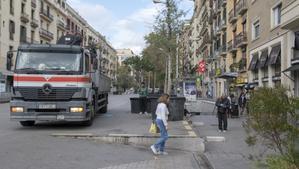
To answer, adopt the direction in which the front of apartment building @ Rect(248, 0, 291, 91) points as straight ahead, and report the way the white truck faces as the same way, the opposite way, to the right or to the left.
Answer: to the left

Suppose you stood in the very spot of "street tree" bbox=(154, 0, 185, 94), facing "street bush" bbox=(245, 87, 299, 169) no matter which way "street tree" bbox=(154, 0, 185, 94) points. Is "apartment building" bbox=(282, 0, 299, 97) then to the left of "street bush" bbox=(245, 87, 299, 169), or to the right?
left

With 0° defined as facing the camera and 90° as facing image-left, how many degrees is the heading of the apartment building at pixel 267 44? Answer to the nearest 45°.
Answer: approximately 45°

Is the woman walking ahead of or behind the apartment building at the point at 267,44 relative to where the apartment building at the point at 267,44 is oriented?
ahead

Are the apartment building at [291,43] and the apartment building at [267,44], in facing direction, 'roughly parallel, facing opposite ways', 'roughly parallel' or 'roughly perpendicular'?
roughly parallel

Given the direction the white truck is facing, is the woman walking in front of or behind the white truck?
in front

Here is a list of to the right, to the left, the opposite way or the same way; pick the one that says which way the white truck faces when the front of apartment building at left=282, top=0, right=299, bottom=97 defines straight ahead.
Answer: to the left

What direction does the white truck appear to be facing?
toward the camera

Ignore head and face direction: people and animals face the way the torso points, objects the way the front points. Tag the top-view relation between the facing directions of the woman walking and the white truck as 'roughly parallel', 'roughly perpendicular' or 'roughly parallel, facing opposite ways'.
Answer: roughly perpendicular
